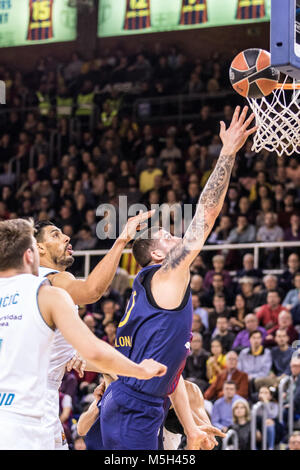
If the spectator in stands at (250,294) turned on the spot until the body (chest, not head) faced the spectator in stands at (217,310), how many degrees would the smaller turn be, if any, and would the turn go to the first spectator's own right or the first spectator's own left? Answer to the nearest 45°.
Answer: approximately 45° to the first spectator's own right

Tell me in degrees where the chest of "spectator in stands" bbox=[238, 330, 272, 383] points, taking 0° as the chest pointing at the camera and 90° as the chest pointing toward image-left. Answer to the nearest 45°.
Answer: approximately 0°

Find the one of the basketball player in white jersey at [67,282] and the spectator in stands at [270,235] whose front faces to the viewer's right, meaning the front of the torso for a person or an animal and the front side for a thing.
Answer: the basketball player in white jersey

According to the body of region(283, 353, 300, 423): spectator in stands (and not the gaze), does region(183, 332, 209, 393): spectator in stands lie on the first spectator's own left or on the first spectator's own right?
on the first spectator's own right

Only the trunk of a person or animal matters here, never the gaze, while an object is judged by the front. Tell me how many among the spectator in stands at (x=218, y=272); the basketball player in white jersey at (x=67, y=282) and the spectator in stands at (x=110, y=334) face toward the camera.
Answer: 2

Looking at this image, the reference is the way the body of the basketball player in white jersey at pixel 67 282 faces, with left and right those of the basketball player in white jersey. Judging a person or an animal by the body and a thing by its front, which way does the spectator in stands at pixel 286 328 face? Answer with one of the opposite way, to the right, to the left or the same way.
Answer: to the right

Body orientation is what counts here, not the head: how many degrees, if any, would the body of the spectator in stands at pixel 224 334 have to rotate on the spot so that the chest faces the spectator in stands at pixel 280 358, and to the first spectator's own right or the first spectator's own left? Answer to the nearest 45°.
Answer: approximately 45° to the first spectator's own left

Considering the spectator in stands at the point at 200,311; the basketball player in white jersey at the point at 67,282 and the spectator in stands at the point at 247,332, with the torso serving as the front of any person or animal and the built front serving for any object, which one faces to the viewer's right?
the basketball player in white jersey

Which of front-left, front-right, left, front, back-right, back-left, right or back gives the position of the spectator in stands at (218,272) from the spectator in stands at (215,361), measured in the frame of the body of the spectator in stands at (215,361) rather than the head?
back-right

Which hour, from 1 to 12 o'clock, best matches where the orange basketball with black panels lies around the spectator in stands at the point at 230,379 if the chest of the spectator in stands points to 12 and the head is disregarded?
The orange basketball with black panels is roughly at 12 o'clock from the spectator in stands.
